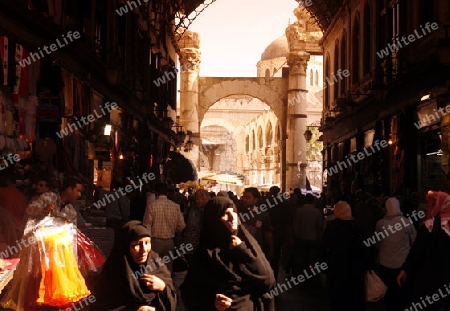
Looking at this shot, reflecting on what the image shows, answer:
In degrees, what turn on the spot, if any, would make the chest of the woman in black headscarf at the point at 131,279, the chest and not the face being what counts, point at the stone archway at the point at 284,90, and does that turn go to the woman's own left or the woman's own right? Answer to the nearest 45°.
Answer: approximately 135° to the woman's own left

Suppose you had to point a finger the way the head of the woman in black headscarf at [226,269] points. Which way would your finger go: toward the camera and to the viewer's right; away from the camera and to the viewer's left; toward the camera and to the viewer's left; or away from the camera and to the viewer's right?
toward the camera and to the viewer's right

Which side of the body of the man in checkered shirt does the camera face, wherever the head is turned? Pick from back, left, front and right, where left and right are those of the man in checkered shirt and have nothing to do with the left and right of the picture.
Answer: back

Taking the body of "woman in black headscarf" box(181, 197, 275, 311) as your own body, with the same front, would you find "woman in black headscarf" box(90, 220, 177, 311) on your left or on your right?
on your right

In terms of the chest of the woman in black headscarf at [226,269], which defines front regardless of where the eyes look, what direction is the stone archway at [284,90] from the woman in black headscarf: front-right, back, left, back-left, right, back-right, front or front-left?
back-left

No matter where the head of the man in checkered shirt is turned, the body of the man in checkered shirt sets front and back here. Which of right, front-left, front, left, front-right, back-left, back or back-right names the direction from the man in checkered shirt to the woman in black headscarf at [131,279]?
back

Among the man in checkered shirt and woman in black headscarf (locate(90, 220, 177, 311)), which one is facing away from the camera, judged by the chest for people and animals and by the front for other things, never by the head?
the man in checkered shirt

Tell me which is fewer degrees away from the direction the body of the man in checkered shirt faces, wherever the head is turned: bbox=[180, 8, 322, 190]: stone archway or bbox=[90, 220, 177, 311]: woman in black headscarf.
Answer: the stone archway

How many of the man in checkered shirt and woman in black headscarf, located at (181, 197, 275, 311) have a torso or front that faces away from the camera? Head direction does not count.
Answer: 1

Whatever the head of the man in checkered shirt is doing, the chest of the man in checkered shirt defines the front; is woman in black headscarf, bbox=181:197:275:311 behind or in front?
behind

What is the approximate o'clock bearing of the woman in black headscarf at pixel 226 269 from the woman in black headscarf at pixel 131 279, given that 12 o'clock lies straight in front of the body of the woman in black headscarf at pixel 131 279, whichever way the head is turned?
the woman in black headscarf at pixel 226 269 is roughly at 10 o'clock from the woman in black headscarf at pixel 131 279.

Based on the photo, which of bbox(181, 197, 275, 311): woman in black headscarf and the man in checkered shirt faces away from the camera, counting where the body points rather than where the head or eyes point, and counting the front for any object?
the man in checkered shirt

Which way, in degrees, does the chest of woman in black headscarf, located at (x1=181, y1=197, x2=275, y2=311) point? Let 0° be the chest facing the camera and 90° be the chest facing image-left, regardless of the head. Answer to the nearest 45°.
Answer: approximately 315°
